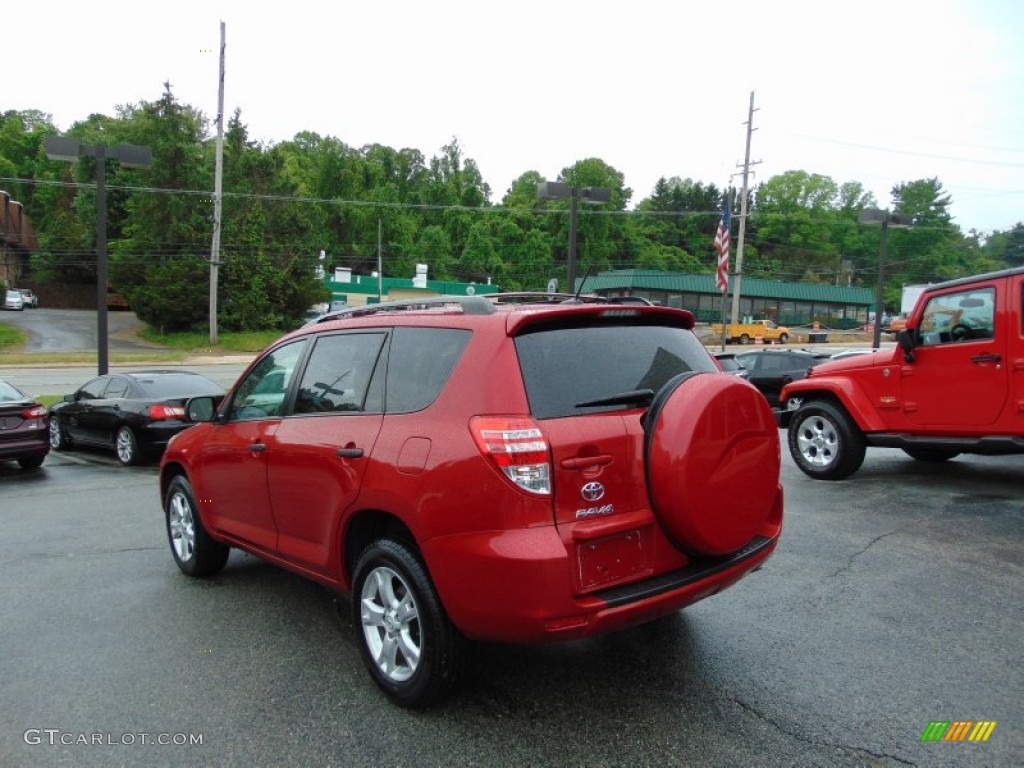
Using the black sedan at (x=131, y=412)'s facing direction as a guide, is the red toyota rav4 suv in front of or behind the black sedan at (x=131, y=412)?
behind

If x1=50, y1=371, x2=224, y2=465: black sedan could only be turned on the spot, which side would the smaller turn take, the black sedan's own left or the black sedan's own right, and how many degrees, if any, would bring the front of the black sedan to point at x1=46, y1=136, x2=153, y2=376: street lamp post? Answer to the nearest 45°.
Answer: approximately 45° to the black sedan's own right

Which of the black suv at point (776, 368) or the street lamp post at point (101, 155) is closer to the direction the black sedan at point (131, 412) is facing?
the street lamp post

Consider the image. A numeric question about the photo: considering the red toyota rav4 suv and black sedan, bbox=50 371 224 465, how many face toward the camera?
0

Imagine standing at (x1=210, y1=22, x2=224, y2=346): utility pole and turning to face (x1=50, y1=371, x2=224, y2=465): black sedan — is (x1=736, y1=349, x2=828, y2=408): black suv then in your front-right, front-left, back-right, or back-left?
front-left

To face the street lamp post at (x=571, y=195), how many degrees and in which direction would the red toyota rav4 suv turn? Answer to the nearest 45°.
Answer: approximately 45° to its right

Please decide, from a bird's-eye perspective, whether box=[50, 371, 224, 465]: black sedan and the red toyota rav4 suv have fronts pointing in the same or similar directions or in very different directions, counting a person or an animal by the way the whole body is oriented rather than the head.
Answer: same or similar directions

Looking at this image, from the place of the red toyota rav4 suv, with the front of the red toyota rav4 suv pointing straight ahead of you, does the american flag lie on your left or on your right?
on your right

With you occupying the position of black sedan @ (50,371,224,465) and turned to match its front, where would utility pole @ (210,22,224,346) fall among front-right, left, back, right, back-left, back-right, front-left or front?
front-right

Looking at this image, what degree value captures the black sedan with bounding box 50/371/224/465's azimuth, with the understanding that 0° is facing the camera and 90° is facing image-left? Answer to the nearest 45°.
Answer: approximately 135°

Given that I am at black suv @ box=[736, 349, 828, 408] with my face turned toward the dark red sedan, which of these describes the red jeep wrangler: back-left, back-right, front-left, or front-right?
front-left

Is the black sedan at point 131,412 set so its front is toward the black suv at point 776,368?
no

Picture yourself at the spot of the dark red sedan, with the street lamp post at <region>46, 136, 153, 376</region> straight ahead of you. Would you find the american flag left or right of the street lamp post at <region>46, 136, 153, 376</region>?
right

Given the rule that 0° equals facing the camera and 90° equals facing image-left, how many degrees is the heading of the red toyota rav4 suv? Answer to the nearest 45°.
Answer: approximately 135°

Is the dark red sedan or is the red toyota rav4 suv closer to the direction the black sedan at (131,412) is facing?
the dark red sedan

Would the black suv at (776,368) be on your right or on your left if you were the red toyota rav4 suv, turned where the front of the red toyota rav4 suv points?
on your right

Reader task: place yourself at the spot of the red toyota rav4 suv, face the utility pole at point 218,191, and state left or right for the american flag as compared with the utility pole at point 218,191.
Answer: right
